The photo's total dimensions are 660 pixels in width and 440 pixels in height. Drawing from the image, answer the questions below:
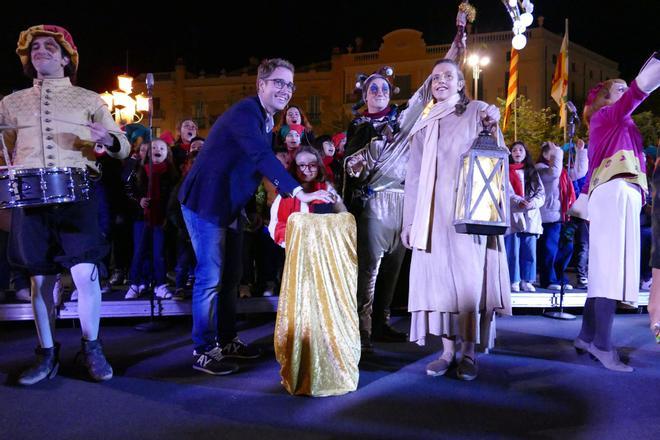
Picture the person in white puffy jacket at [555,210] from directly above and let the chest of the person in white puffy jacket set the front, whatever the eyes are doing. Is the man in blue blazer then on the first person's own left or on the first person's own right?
on the first person's own right

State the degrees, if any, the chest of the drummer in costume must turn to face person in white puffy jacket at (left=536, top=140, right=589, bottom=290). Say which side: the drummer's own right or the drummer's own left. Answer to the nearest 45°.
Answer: approximately 90° to the drummer's own left

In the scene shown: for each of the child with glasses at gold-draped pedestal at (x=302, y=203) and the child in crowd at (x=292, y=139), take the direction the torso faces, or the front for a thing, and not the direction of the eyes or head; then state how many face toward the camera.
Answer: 2

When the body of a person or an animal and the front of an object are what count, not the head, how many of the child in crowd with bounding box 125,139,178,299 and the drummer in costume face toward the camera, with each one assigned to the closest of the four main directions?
2

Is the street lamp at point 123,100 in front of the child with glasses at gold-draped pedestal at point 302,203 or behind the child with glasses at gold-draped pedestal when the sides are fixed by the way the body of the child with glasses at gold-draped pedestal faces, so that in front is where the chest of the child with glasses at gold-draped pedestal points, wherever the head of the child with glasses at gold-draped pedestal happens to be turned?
behind

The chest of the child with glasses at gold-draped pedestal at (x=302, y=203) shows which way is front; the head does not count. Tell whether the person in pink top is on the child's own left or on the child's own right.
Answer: on the child's own left

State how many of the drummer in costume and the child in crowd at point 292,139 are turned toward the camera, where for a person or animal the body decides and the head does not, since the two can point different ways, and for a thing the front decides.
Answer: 2

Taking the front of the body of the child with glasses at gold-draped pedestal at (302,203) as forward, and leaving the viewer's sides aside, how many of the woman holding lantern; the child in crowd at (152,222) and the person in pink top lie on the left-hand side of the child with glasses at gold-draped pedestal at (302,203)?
2

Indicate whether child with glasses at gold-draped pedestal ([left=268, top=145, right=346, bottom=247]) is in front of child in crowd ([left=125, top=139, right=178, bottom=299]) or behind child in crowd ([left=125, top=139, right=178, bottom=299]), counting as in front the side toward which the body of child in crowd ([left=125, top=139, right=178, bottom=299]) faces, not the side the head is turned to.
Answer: in front

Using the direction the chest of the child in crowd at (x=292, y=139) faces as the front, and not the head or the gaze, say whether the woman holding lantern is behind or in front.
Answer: in front

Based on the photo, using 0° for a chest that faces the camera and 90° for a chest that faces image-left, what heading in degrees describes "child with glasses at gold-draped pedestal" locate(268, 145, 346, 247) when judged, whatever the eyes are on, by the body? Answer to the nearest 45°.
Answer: approximately 0°

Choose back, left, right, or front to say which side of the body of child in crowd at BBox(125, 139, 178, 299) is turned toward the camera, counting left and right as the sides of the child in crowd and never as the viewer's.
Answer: front
